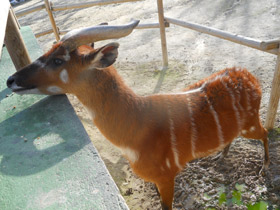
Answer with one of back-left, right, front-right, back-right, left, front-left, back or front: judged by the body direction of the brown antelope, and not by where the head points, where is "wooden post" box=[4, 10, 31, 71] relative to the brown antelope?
right

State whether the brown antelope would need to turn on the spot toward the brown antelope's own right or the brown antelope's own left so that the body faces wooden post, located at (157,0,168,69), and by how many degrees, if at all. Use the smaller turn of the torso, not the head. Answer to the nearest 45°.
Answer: approximately 135° to the brown antelope's own right

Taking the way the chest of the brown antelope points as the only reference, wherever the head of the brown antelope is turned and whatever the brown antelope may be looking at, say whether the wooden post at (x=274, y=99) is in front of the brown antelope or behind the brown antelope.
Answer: behind

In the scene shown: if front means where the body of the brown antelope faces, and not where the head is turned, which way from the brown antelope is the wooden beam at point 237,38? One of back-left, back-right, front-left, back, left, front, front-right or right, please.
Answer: back

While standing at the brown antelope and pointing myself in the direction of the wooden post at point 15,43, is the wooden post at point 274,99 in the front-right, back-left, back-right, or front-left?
back-right

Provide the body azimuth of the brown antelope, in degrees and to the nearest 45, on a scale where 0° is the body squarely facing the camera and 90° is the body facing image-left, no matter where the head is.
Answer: approximately 45°
